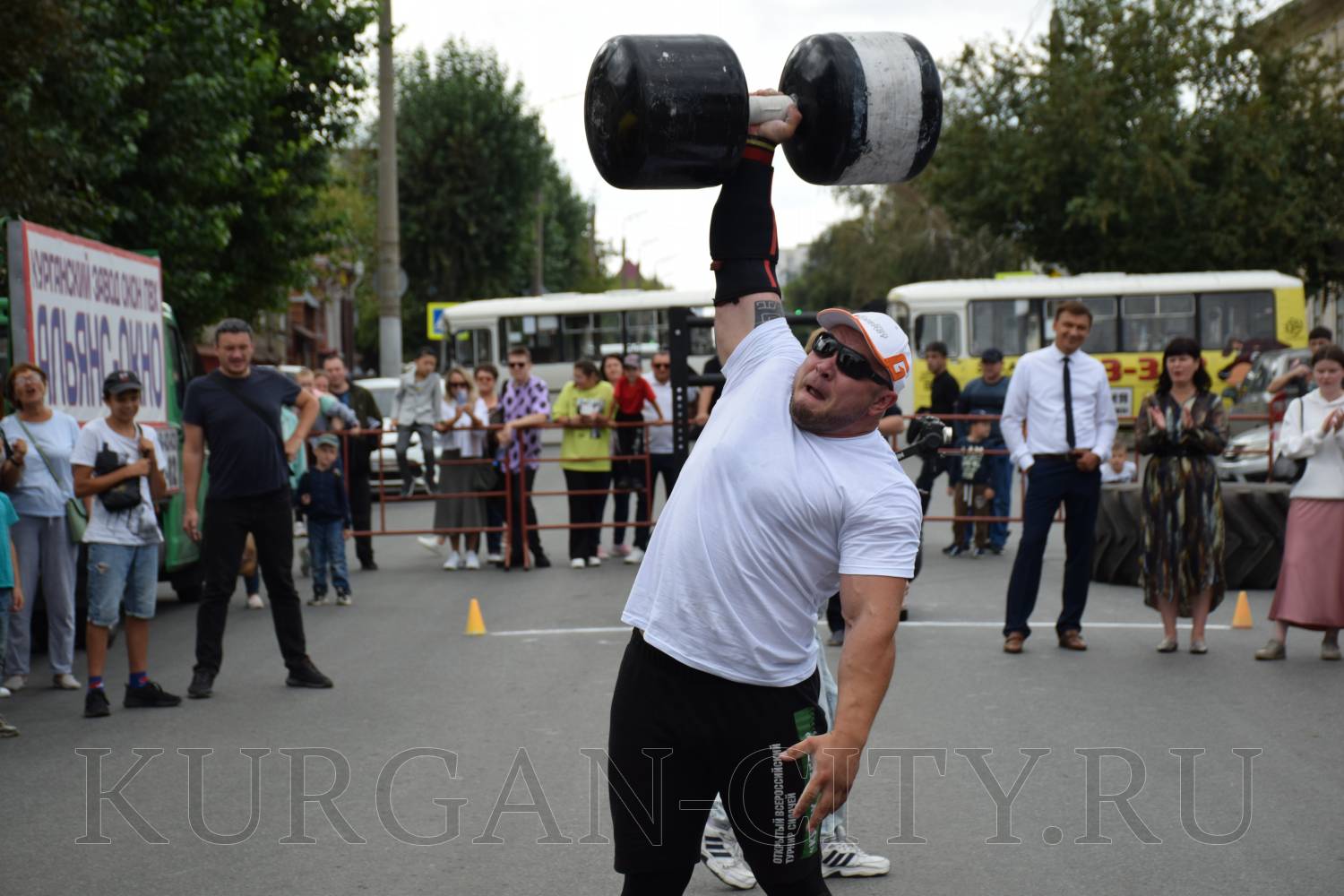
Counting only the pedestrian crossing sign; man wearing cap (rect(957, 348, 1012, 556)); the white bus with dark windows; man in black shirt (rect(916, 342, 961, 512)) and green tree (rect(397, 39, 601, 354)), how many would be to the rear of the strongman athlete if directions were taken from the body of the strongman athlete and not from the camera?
5

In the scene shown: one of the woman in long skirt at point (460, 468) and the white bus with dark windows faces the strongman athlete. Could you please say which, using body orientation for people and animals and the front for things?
the woman in long skirt

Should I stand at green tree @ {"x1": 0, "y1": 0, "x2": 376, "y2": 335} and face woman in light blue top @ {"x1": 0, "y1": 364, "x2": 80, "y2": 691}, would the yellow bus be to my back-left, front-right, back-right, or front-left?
back-left

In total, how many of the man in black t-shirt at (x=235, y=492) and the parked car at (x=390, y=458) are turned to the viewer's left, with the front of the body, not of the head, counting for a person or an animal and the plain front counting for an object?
0

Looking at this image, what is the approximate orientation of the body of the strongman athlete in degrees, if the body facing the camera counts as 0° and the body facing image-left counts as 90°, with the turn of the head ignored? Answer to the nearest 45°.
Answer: approximately 0°

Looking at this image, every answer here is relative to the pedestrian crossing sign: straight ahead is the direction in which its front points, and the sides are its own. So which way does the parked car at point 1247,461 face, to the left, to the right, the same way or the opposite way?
to the right

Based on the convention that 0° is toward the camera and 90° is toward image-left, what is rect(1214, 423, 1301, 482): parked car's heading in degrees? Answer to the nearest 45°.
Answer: approximately 45°

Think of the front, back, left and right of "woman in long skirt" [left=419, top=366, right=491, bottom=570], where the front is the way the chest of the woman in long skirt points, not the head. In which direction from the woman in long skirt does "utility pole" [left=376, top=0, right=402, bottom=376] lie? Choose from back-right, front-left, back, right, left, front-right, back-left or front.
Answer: back

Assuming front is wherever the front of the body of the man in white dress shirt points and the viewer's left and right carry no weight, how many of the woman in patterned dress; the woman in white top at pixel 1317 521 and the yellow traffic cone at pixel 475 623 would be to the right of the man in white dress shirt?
1

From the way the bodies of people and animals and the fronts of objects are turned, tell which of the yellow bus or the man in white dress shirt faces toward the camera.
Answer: the man in white dress shirt

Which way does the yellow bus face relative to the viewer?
to the viewer's left

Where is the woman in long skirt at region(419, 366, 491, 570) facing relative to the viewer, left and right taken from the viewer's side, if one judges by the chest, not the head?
facing the viewer

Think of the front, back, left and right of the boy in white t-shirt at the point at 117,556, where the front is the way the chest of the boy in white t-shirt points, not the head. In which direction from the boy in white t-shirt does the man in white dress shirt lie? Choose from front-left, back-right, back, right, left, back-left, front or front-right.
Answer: front-left

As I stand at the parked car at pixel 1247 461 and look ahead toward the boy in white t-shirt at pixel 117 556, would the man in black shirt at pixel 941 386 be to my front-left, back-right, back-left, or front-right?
front-right
